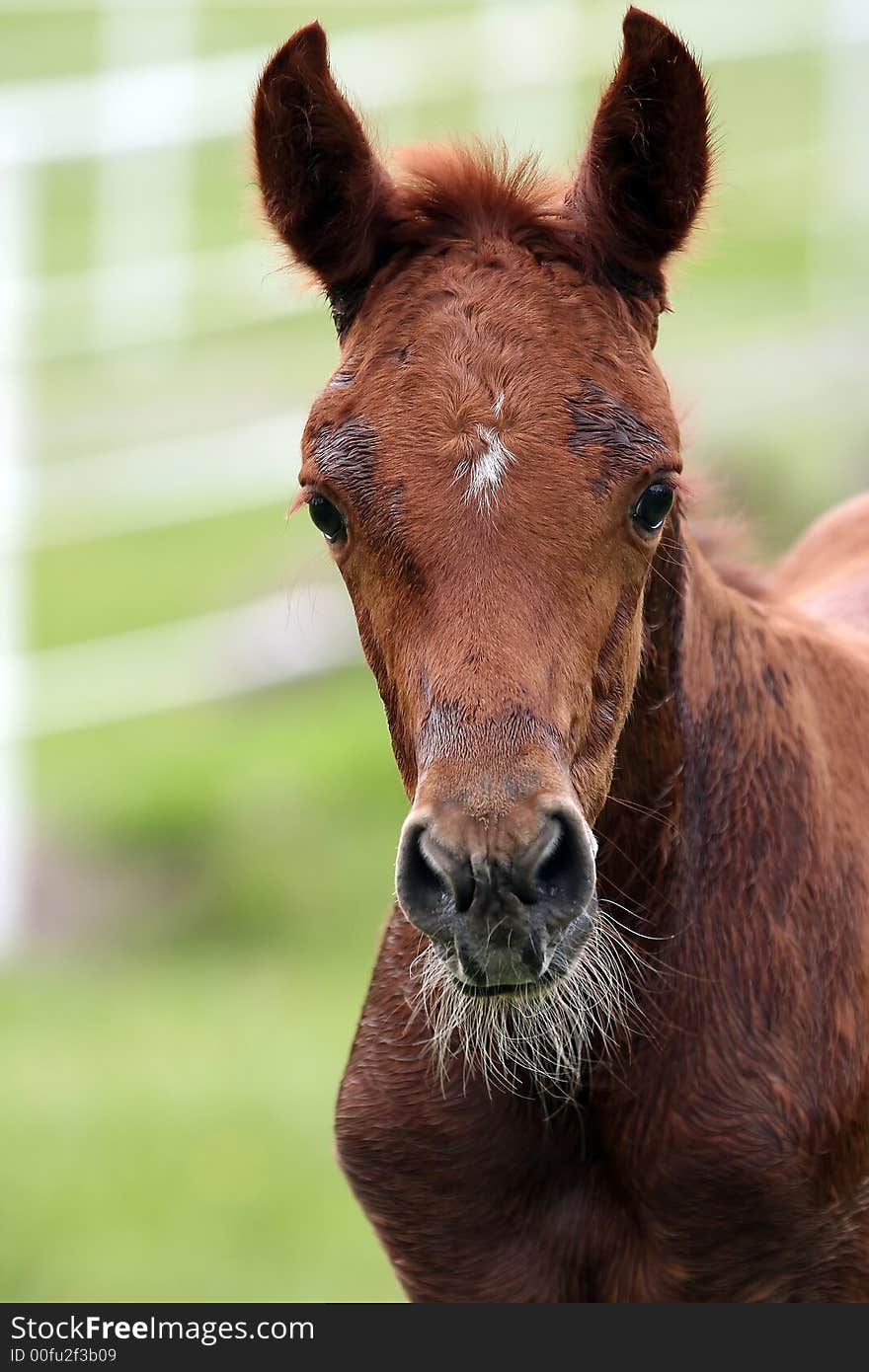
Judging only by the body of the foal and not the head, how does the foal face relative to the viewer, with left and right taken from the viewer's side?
facing the viewer and to the left of the viewer

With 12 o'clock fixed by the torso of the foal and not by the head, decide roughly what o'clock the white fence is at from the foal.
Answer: The white fence is roughly at 4 o'clock from the foal.
